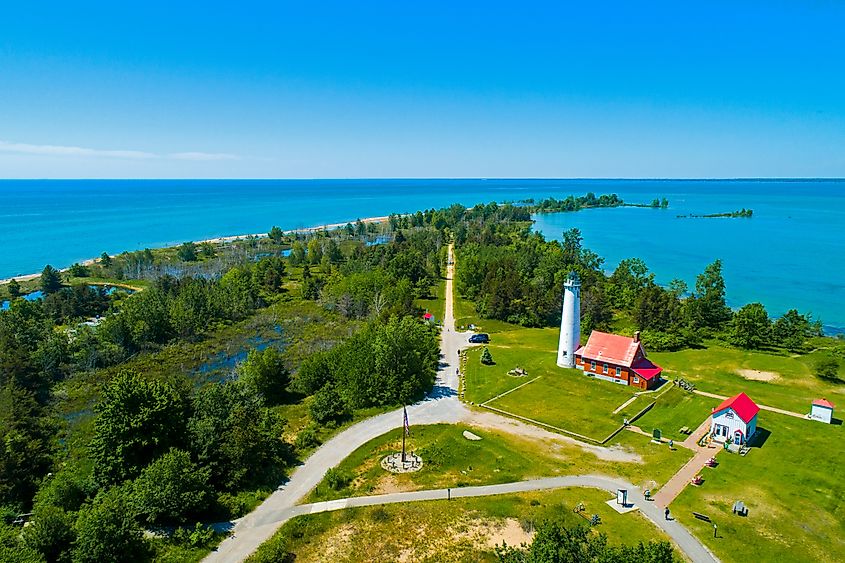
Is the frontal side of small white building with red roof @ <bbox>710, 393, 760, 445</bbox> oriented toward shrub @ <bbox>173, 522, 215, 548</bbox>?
yes

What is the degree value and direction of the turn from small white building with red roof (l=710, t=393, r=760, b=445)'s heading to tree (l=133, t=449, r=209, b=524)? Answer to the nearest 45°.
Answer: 0° — it already faces it

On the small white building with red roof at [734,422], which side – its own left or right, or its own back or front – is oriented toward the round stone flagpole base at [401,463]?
front

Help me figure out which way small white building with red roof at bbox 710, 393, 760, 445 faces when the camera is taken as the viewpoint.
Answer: facing the viewer and to the left of the viewer

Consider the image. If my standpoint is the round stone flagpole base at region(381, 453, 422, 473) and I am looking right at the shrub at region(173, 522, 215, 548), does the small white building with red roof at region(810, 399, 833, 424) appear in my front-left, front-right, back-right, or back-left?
back-left

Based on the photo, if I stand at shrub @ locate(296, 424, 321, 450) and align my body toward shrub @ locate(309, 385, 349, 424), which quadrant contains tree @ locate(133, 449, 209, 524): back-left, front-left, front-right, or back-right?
back-left

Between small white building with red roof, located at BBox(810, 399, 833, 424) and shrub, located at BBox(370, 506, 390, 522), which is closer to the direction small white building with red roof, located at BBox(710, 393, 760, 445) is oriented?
the shrub

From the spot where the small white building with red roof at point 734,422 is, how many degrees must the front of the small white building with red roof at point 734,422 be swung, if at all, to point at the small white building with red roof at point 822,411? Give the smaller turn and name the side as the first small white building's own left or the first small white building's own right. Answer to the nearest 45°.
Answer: approximately 180°

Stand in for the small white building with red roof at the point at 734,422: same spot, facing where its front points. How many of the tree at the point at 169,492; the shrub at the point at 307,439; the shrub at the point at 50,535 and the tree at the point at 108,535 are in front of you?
4
